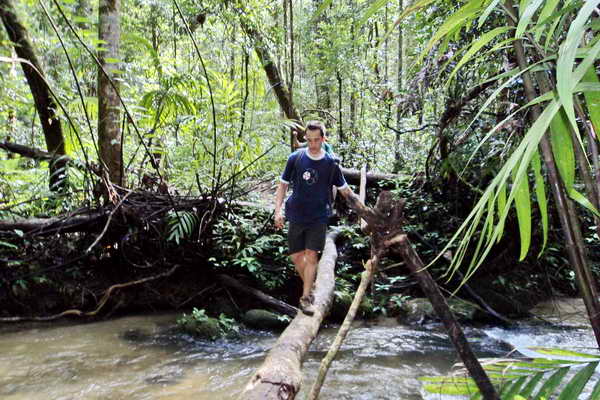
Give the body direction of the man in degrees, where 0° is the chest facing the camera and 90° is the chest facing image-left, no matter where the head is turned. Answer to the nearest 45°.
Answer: approximately 0°

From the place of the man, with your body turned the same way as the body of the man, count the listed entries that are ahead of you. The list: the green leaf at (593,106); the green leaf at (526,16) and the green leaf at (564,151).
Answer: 3

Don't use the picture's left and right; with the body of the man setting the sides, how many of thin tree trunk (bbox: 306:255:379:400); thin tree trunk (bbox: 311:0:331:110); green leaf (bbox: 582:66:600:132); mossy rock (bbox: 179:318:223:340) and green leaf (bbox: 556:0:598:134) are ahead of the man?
3

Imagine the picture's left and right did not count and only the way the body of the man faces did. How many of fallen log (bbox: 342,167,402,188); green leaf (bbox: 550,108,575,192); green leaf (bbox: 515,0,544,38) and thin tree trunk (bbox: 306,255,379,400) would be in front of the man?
3

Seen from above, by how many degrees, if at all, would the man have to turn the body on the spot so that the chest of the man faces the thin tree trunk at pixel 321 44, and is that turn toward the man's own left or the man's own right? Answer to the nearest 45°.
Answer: approximately 180°

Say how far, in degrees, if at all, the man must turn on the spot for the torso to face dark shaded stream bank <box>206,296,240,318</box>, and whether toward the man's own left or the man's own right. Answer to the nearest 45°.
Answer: approximately 135° to the man's own right

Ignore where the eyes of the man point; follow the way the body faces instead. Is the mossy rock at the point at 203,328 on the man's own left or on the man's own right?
on the man's own right

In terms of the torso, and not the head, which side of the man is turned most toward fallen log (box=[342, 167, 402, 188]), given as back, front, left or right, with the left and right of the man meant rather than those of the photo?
back

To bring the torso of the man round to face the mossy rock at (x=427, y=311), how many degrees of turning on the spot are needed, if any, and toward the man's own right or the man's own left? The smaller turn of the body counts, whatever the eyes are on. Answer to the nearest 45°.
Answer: approximately 135° to the man's own left

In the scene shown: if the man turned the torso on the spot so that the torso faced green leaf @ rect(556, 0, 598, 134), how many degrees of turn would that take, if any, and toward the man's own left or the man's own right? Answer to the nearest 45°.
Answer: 0° — they already face it

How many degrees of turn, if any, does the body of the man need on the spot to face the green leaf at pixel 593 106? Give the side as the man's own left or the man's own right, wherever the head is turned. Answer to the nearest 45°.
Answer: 0° — they already face it
